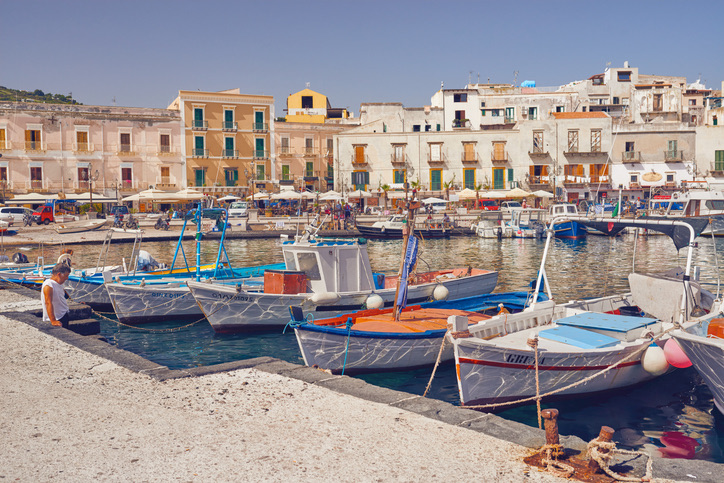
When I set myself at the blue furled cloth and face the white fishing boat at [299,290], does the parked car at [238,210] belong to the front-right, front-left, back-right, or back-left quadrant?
front-right

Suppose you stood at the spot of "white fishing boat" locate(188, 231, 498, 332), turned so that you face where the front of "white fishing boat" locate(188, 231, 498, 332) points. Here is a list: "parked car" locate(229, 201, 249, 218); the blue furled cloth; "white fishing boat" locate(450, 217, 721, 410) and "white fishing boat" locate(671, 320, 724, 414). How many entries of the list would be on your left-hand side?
3

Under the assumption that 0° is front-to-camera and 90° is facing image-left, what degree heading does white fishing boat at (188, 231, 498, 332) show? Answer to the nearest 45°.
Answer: approximately 45°

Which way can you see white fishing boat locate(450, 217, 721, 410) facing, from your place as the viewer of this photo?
facing the viewer and to the left of the viewer

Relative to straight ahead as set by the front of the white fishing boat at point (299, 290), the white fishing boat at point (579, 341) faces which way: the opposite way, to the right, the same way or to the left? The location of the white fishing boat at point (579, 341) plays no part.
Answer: the same way

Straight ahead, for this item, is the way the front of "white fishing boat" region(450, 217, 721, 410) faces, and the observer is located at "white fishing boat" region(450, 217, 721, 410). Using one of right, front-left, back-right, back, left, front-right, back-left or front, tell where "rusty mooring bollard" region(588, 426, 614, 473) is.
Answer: front-left

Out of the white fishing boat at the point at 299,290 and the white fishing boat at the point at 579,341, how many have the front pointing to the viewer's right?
0

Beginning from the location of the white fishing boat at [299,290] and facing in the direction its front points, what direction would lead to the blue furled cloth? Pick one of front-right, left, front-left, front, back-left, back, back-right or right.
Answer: left

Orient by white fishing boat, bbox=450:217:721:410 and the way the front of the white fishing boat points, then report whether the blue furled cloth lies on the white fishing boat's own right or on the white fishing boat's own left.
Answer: on the white fishing boat's own right

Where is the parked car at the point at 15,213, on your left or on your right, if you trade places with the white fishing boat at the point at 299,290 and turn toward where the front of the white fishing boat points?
on your right

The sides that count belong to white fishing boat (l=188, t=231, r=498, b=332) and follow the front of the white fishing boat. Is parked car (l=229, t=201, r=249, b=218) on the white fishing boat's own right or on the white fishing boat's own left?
on the white fishing boat's own right

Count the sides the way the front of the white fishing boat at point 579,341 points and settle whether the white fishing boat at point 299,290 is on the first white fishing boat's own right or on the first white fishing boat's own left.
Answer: on the first white fishing boat's own right
